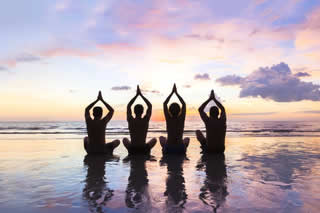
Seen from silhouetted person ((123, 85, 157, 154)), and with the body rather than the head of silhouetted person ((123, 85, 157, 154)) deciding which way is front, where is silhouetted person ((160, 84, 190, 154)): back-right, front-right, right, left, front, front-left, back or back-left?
right

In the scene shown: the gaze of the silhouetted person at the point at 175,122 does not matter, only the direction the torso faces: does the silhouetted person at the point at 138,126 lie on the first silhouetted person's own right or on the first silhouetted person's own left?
on the first silhouetted person's own left

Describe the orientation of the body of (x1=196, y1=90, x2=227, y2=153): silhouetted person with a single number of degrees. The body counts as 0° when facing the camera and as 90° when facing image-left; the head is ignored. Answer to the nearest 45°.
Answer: approximately 135°

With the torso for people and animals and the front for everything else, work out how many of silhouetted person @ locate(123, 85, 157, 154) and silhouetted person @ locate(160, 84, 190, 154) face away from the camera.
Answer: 2

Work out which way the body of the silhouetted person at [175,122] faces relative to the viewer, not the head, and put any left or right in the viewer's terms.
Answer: facing away from the viewer

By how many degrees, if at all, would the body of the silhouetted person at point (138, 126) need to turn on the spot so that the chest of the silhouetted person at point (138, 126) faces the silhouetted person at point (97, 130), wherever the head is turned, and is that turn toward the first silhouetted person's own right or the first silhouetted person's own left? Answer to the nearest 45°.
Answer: approximately 90° to the first silhouetted person's own left

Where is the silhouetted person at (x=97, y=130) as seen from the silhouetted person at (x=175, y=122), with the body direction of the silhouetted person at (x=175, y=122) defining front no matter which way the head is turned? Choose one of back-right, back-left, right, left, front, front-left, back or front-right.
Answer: left

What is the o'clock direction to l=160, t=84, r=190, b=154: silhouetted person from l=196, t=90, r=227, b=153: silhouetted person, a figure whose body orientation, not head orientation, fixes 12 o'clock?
l=160, t=84, r=190, b=154: silhouetted person is roughly at 10 o'clock from l=196, t=90, r=227, b=153: silhouetted person.

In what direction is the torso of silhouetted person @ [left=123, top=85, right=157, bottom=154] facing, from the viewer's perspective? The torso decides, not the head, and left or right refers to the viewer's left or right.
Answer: facing away from the viewer

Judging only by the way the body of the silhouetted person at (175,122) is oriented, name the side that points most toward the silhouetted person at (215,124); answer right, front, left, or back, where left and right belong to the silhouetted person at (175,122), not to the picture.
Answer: right

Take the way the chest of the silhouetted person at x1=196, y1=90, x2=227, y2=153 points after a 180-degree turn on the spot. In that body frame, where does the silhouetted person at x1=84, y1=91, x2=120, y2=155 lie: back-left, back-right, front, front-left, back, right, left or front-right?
back-right
